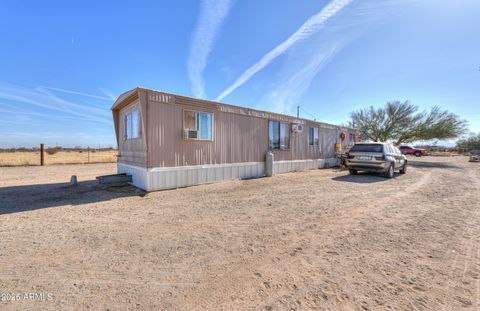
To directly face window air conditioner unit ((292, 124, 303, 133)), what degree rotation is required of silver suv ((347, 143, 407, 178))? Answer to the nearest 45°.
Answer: approximately 135° to its left

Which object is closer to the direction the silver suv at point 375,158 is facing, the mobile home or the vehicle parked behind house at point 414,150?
the vehicle parked behind house

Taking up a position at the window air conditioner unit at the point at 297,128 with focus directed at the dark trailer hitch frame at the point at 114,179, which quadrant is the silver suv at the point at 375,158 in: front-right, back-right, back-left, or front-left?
back-left

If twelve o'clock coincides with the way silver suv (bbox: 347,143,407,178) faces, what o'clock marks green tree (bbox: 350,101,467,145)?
The green tree is roughly at 11 o'clock from the silver suv.

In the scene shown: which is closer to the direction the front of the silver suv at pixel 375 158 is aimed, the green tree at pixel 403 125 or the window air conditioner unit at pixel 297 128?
the green tree

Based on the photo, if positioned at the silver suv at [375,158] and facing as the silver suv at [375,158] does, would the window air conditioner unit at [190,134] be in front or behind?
behind

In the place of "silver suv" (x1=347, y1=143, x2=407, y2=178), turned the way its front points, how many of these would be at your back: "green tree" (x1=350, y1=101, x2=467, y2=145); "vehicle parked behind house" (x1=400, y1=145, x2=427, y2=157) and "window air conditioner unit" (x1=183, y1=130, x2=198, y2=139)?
1

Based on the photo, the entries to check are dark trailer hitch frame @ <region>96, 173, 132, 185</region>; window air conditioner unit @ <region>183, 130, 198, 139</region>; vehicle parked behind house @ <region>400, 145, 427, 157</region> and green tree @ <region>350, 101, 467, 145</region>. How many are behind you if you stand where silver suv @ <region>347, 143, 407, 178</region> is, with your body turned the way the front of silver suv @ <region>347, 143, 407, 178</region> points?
2

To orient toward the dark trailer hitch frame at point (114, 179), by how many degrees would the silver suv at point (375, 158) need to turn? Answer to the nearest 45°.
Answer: approximately 180°

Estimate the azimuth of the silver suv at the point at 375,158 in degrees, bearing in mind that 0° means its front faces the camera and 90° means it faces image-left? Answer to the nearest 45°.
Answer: approximately 225°
